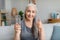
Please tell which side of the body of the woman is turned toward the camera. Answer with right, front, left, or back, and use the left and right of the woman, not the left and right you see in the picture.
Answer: front

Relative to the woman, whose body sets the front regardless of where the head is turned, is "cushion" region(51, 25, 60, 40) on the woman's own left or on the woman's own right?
on the woman's own left
